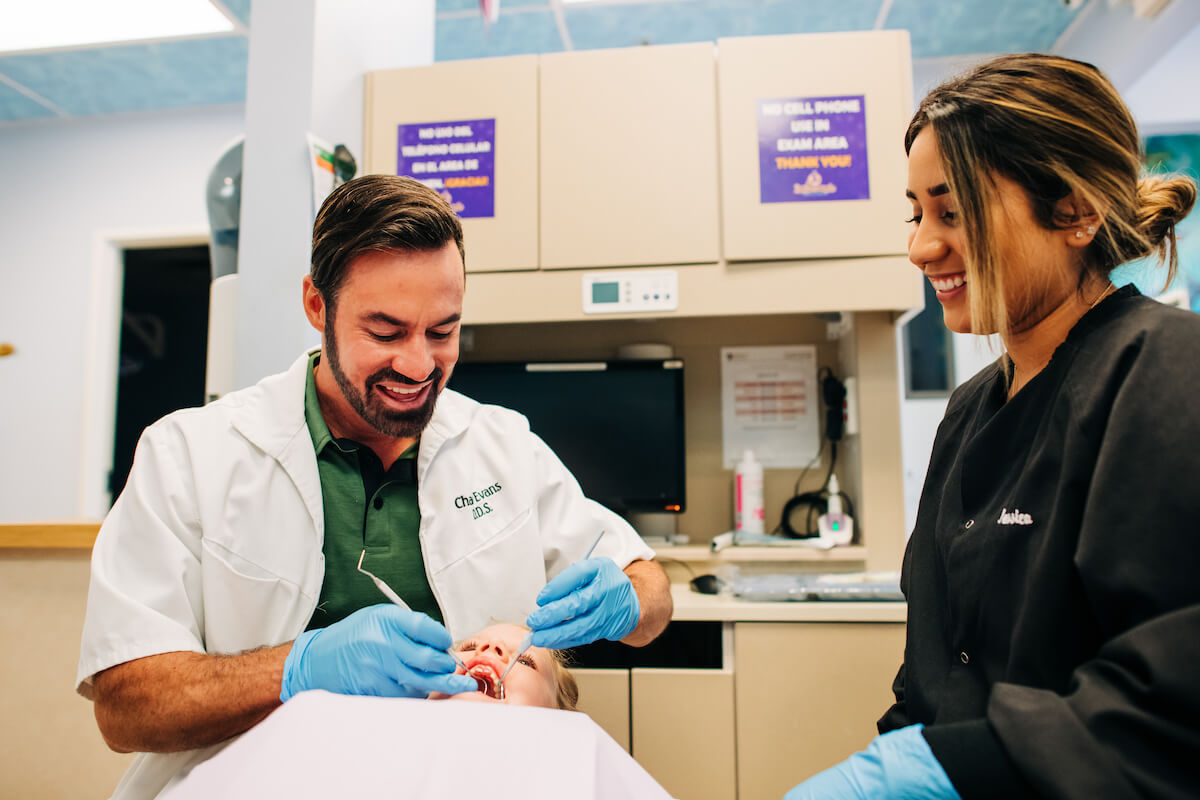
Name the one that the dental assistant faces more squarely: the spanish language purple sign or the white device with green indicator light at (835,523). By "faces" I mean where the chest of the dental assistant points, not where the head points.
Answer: the spanish language purple sign

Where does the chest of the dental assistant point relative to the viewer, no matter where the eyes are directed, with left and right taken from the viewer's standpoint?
facing the viewer and to the left of the viewer

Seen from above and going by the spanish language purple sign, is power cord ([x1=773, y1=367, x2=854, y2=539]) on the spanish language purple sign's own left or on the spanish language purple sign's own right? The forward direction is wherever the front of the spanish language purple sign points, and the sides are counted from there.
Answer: on the spanish language purple sign's own left

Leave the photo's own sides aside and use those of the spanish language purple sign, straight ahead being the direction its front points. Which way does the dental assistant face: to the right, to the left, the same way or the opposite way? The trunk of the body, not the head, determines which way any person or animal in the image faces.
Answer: to the right

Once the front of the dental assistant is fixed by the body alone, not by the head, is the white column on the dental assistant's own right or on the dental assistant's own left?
on the dental assistant's own right

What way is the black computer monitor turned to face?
toward the camera

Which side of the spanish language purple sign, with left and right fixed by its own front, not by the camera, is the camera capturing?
front

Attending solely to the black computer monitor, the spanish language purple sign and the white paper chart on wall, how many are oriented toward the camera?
3

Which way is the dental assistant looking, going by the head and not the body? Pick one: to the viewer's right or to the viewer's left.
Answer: to the viewer's left

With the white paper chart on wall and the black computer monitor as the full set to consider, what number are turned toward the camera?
2
